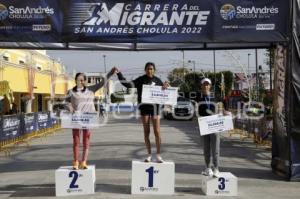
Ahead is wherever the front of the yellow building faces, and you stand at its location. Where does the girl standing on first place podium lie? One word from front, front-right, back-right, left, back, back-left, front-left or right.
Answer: front-right

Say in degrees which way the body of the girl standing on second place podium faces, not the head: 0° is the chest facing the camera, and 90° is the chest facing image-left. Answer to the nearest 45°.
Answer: approximately 0°

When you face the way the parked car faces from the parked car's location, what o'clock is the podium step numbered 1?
The podium step numbered 1 is roughly at 12 o'clock from the parked car.

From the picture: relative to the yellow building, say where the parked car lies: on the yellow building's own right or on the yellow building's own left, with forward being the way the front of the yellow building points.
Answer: on the yellow building's own left

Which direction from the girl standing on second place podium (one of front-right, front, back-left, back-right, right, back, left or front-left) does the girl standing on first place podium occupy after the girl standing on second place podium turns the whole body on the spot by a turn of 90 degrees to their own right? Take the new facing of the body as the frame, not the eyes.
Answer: back

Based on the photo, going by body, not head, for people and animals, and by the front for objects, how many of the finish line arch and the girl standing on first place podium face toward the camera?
2

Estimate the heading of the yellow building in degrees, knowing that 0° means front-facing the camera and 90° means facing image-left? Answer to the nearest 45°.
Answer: approximately 315°

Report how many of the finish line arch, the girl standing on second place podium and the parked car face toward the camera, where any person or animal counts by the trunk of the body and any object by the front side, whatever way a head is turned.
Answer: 3

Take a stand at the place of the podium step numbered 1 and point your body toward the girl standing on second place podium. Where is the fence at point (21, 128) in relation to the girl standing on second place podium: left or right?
right

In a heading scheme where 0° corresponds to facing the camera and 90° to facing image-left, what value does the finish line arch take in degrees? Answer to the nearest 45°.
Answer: approximately 0°
